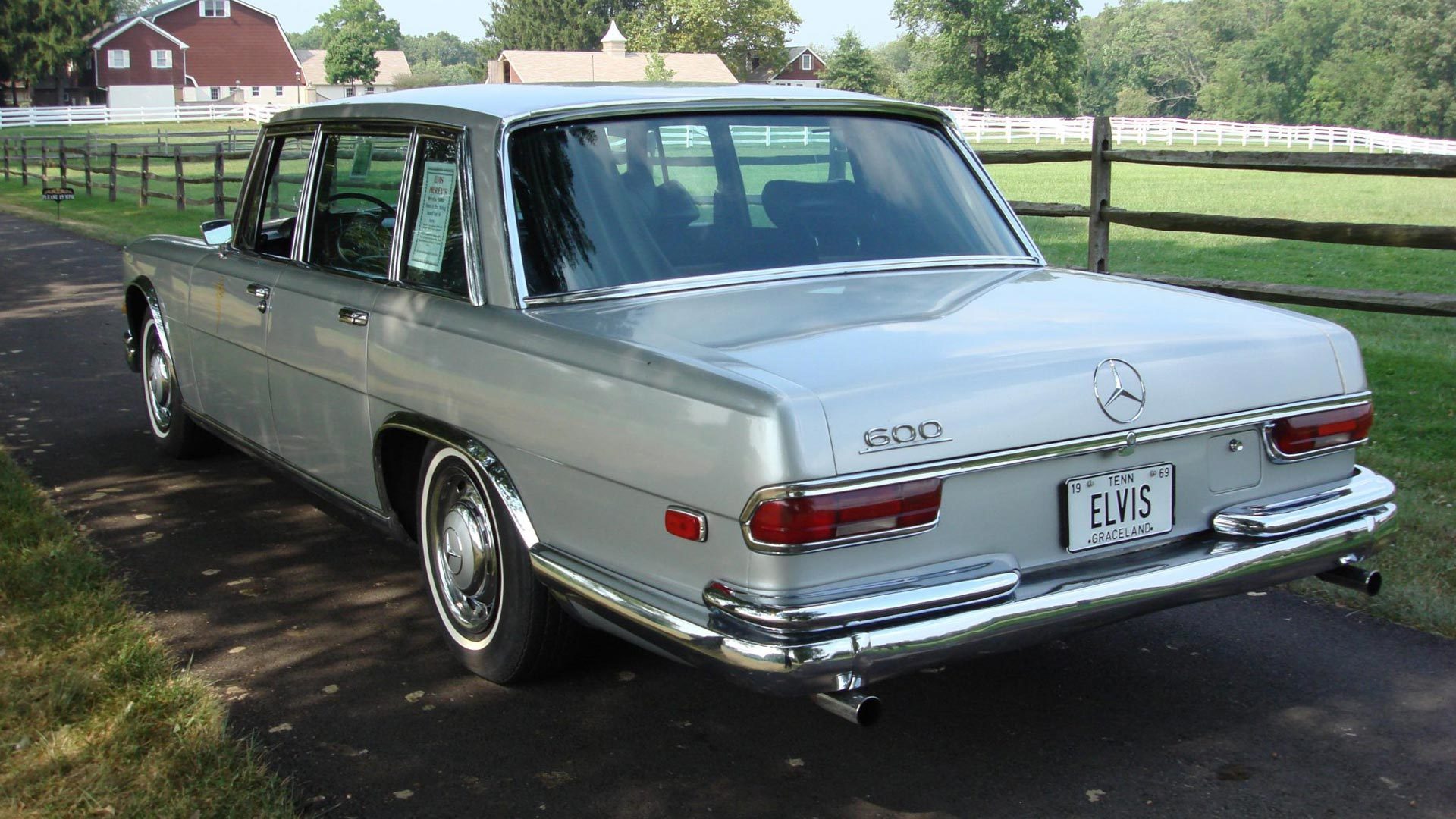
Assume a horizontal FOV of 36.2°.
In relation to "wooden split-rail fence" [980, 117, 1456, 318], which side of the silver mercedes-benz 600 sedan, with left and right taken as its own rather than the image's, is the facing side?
right

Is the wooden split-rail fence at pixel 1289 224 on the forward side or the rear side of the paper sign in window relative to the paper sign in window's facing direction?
on the rear side

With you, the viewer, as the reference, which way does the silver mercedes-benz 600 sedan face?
facing away from the viewer and to the left of the viewer

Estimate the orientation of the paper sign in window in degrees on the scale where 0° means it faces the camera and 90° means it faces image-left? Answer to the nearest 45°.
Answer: approximately 45°

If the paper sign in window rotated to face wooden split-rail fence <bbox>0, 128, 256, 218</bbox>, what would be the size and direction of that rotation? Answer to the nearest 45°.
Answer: approximately 135° to its right
